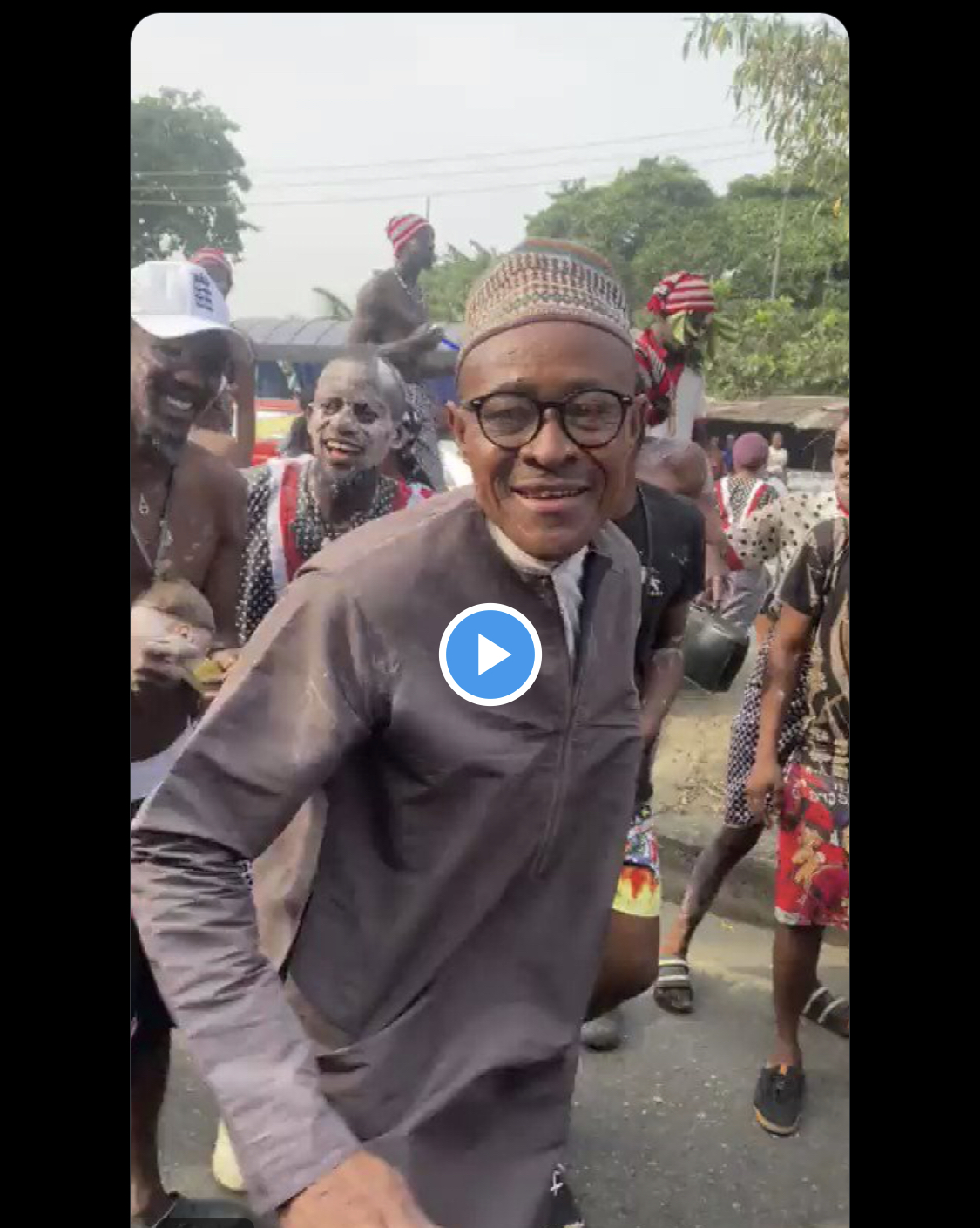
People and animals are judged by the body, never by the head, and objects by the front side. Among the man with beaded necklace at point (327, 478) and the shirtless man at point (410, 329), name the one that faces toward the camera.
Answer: the man with beaded necklace

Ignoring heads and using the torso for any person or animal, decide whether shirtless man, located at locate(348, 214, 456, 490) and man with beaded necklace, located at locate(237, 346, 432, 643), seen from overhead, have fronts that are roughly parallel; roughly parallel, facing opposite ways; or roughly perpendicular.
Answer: roughly perpendicular

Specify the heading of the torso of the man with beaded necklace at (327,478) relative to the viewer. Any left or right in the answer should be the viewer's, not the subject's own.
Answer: facing the viewer

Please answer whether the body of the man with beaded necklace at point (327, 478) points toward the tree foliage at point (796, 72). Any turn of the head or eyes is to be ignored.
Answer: no

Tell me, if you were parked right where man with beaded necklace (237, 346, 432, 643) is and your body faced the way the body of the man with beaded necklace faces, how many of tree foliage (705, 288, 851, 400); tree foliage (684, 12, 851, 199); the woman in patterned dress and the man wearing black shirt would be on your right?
0
